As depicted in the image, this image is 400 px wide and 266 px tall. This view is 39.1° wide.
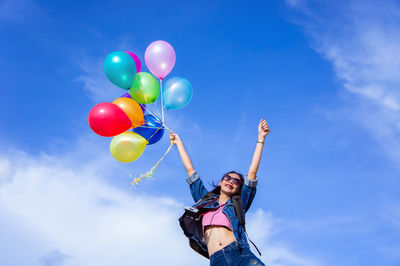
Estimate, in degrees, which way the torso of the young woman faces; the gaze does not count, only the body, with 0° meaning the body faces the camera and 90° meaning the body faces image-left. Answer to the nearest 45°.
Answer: approximately 0°
